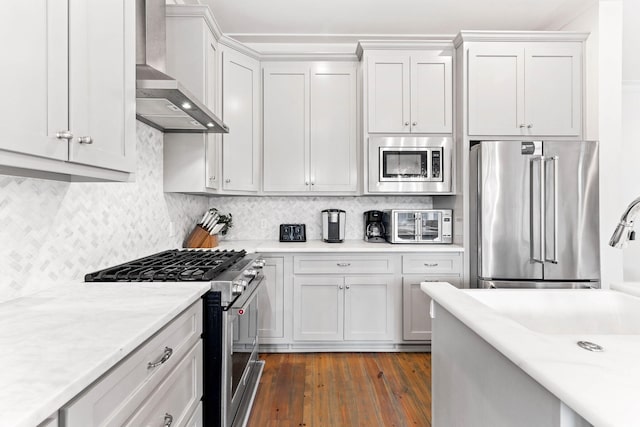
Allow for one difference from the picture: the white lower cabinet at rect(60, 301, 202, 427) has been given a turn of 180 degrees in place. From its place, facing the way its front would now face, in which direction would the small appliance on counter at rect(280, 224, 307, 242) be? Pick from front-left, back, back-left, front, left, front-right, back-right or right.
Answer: right

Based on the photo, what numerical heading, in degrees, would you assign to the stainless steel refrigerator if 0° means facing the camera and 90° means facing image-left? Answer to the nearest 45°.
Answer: approximately 0°

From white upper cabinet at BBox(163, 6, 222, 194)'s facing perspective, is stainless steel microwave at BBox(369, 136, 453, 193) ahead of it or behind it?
ahead

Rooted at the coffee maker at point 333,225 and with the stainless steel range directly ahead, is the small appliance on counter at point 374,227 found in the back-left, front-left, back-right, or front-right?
back-left

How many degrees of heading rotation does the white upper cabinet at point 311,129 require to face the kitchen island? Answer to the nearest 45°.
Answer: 0° — it already faces it

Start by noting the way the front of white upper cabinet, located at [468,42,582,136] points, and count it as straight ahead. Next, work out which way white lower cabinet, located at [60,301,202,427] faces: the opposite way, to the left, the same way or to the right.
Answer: to the left

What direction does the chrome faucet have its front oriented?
to the viewer's left

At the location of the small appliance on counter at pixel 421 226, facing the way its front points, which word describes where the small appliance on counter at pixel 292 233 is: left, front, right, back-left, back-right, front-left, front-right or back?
right

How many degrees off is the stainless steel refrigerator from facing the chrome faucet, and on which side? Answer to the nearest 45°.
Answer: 0° — it already faces it

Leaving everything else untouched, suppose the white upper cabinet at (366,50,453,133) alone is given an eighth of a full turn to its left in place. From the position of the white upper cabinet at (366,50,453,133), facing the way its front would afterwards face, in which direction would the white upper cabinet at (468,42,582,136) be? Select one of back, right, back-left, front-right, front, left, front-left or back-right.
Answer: front-left

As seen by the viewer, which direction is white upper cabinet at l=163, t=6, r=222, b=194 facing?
to the viewer's right

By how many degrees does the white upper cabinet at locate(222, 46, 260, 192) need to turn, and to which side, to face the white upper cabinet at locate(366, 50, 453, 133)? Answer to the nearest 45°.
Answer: approximately 45° to its left

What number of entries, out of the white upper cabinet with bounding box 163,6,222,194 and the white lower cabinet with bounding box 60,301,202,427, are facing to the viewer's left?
0

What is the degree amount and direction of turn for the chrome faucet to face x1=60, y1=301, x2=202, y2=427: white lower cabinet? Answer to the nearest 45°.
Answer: approximately 45° to its left
